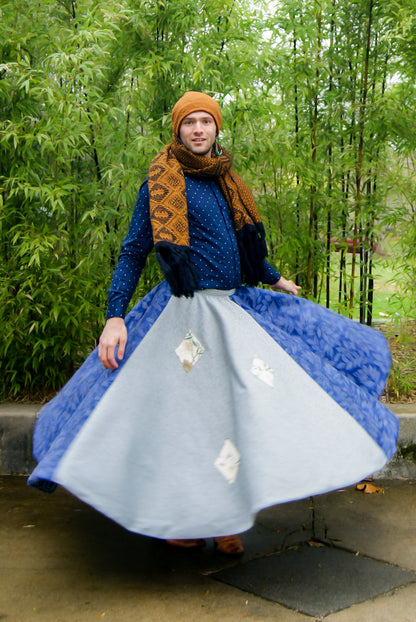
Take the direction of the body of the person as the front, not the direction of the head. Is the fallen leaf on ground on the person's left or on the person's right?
on the person's left

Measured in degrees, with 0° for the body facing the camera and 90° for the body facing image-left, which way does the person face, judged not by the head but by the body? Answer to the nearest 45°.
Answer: approximately 315°
